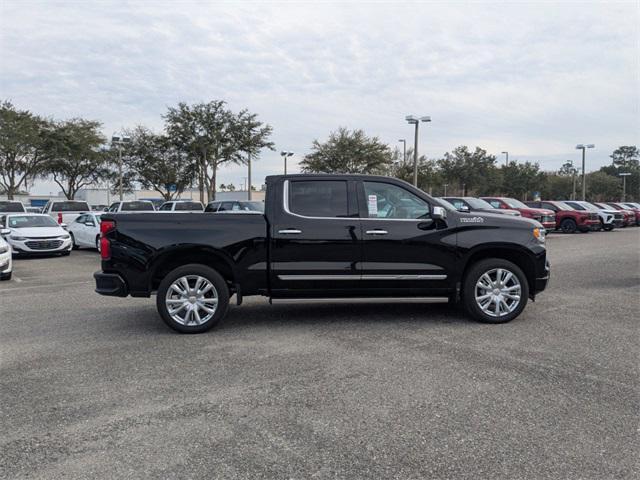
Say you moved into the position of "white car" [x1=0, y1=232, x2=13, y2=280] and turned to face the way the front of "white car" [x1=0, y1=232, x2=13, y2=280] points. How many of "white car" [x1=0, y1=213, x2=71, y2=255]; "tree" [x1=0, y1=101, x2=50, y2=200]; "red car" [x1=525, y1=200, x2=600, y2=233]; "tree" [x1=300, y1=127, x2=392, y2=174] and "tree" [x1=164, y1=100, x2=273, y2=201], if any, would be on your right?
0

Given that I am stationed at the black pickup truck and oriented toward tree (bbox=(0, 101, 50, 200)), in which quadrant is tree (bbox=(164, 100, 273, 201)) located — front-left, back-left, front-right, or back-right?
front-right

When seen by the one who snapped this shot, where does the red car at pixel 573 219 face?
facing the viewer and to the right of the viewer

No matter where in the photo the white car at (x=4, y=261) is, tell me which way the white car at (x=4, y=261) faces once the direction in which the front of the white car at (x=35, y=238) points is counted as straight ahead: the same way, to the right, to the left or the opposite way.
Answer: the same way

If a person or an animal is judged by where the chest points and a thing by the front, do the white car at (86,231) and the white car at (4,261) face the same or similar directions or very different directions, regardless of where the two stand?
same or similar directions

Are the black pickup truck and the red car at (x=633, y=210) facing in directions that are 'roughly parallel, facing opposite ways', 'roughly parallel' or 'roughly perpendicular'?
roughly perpendicular

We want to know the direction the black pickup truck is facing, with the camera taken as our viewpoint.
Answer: facing to the right of the viewer

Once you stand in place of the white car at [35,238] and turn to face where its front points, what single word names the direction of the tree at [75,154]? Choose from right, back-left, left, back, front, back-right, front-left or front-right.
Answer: back-left

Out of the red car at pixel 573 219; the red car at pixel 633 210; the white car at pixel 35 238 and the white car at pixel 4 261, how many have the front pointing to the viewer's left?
0

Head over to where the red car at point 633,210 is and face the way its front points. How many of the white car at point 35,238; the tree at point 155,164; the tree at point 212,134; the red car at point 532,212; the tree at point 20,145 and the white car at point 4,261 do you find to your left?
0

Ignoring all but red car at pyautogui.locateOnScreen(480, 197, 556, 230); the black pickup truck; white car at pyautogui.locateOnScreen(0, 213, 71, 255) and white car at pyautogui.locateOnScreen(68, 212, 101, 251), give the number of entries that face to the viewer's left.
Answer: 0

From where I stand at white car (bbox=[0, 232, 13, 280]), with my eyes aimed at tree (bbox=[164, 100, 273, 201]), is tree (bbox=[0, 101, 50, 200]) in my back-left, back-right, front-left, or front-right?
front-left

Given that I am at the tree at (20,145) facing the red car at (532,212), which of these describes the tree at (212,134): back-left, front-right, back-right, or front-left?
front-left

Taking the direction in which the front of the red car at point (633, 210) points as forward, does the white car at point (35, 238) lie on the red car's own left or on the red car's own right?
on the red car's own right

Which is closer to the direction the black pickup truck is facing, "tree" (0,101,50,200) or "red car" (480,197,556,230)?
the red car

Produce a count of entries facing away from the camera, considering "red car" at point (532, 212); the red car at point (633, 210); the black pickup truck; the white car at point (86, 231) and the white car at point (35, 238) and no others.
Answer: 0

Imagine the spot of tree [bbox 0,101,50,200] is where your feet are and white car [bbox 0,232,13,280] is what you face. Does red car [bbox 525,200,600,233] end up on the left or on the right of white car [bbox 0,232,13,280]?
left

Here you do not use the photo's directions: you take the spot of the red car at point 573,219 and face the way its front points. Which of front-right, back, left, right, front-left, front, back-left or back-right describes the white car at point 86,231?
right

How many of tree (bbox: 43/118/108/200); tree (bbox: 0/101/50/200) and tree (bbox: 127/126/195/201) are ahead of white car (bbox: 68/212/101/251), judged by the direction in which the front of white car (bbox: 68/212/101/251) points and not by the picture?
0

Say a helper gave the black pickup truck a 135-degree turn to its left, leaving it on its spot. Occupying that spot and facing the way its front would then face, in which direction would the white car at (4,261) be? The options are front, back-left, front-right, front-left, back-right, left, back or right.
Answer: front

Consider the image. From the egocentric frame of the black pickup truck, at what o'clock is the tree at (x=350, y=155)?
The tree is roughly at 9 o'clock from the black pickup truck.
